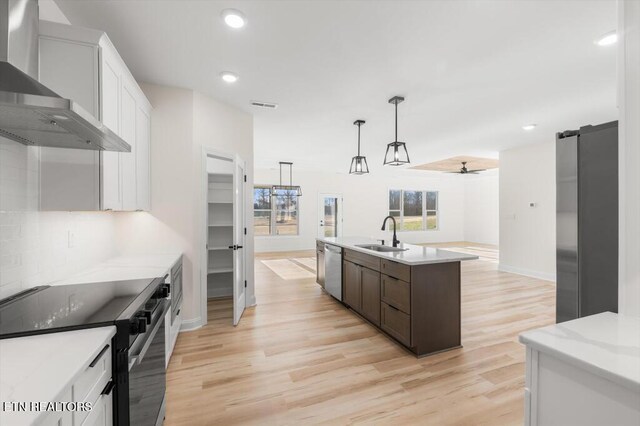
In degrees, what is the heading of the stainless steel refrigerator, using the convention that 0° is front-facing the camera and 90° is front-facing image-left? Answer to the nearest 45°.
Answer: approximately 45°

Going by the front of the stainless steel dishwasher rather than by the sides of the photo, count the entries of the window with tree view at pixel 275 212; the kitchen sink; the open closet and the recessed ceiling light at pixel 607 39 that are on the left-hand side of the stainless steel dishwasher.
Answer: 2

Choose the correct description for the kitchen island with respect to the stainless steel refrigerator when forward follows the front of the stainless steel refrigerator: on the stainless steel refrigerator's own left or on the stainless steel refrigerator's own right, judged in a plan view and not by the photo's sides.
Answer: on the stainless steel refrigerator's own right

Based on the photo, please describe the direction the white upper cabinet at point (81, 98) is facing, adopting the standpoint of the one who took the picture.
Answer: facing to the right of the viewer

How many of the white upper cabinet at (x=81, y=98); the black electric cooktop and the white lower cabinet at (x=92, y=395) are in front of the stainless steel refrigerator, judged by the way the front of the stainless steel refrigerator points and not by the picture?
3

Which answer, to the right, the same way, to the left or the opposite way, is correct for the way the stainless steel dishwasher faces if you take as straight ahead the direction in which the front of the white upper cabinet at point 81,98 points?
the opposite way

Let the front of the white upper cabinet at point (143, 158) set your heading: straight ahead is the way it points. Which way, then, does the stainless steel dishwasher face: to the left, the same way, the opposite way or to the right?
the opposite way

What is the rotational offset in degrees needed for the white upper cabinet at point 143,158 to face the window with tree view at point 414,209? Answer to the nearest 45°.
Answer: approximately 45° to its left

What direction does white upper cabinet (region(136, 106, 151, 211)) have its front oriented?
to the viewer's right

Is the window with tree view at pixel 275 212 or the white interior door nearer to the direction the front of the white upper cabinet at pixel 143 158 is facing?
the white interior door
